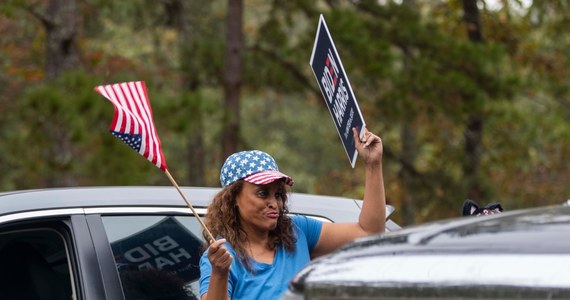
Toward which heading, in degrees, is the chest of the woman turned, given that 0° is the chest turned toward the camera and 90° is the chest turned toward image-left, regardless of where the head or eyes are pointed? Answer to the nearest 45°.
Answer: approximately 315°

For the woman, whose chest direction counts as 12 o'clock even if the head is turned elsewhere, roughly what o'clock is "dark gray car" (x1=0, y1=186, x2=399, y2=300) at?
The dark gray car is roughly at 5 o'clock from the woman.

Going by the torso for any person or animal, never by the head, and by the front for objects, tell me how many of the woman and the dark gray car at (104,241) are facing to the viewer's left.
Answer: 0

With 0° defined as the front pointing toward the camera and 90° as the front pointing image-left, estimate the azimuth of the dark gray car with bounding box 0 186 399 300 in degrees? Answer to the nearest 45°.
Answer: approximately 270°
